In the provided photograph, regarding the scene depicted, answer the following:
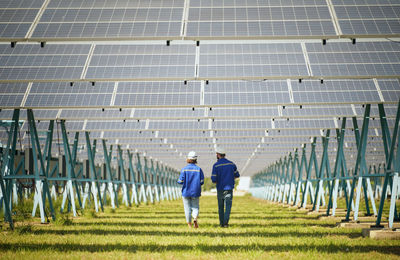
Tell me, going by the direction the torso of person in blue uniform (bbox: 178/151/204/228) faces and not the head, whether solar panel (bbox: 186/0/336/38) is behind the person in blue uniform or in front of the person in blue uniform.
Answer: behind

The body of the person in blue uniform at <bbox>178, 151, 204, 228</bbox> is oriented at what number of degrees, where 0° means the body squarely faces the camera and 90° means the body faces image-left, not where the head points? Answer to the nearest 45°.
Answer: approximately 180°

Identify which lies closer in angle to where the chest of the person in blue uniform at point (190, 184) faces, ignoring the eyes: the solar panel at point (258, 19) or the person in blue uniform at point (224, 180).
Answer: the person in blue uniform

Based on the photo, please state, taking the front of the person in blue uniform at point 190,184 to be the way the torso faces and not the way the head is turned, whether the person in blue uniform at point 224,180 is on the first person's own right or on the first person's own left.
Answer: on the first person's own right

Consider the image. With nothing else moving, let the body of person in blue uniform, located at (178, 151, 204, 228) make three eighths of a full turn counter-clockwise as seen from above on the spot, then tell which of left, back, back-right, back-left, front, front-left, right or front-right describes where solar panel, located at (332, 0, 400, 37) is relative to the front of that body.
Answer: left

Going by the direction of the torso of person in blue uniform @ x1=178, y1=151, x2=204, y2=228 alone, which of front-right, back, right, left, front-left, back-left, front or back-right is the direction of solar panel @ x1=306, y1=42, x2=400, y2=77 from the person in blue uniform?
right
